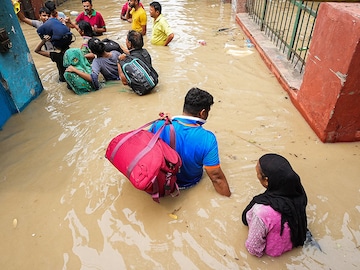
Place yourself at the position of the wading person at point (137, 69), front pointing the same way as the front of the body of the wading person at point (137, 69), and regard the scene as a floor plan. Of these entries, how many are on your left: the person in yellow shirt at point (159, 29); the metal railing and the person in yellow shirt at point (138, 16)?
0

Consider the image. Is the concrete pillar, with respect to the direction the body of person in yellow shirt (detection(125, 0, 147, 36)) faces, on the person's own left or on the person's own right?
on the person's own left

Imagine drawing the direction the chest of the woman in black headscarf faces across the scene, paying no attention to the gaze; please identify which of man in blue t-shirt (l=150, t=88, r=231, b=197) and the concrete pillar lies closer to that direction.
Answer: the man in blue t-shirt

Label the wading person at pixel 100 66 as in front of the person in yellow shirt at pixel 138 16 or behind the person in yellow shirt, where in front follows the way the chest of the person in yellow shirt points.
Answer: in front

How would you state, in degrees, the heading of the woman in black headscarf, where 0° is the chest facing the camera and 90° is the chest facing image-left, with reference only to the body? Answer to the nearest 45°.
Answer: approximately 135°

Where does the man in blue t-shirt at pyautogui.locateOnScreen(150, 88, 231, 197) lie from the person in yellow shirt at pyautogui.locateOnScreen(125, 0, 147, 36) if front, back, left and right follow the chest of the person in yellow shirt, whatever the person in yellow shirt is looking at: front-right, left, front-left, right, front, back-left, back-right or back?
front-left

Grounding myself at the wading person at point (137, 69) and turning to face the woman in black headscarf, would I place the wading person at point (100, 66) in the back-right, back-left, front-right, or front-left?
back-right

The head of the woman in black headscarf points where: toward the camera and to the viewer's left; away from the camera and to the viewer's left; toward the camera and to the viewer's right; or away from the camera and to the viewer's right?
away from the camera and to the viewer's left

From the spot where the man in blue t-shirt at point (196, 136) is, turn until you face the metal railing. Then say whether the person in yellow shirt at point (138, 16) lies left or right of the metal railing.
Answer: left

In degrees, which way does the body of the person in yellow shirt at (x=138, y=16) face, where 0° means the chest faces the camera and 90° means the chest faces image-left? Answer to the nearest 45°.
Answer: approximately 45°

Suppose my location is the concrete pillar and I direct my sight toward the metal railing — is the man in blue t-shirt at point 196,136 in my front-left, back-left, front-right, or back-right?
back-left

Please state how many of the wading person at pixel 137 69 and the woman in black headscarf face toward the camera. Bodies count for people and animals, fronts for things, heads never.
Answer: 0

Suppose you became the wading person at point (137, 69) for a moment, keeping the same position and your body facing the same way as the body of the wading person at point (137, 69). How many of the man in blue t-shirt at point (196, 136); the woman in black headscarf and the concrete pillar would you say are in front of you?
0

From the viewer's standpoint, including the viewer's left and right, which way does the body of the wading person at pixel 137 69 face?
facing away from the viewer and to the left of the viewer

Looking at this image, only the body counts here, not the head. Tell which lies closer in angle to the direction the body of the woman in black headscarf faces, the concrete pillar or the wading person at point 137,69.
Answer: the wading person

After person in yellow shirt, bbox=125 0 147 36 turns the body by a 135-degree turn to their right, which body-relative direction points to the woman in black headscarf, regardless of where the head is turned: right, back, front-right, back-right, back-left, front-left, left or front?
back

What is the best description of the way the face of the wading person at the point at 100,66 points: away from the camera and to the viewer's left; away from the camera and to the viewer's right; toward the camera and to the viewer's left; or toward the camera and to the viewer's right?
away from the camera and to the viewer's left
